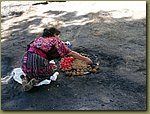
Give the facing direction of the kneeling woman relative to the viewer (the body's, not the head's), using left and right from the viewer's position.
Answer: facing away from the viewer and to the right of the viewer
